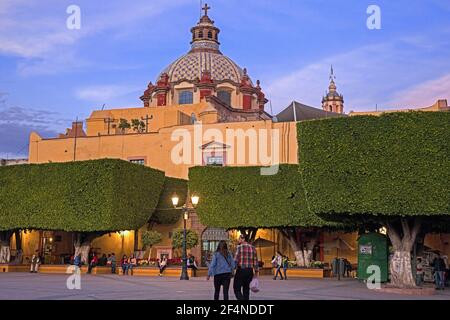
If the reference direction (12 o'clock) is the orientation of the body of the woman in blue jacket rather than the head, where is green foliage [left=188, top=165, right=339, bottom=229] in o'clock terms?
The green foliage is roughly at 12 o'clock from the woman in blue jacket.

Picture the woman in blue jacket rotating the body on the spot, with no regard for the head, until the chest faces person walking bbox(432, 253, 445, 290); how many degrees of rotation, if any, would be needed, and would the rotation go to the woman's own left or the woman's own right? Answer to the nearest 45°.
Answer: approximately 45° to the woman's own right

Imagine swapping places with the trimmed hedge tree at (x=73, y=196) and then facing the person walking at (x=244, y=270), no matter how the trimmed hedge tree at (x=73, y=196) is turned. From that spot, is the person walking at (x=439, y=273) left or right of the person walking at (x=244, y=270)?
left

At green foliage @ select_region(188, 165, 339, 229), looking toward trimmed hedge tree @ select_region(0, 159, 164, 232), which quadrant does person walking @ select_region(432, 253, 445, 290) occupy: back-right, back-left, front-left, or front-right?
back-left

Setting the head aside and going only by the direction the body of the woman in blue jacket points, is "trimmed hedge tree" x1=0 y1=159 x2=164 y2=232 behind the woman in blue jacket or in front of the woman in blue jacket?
in front

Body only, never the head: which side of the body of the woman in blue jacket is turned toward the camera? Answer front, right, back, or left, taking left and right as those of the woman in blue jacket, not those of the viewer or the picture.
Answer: back
